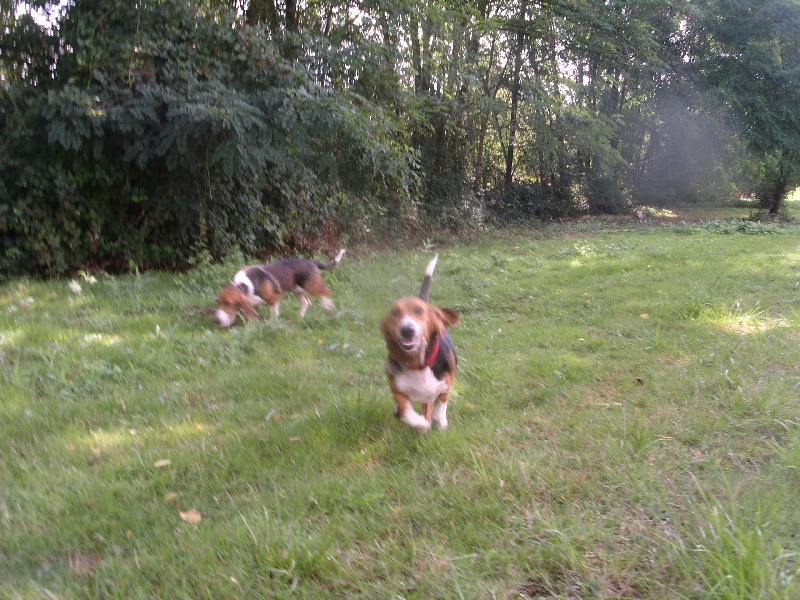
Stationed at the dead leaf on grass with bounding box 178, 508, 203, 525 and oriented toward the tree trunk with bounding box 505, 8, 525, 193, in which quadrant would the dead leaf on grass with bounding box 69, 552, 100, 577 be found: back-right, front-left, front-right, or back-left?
back-left

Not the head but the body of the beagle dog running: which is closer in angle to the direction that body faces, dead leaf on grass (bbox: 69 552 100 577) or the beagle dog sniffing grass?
the dead leaf on grass

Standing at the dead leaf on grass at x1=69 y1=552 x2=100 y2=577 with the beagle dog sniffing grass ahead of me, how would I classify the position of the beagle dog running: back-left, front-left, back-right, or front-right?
front-right

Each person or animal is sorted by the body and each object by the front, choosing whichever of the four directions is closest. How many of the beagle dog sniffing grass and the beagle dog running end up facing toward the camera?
1

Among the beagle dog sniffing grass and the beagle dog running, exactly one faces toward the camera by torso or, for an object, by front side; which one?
the beagle dog running

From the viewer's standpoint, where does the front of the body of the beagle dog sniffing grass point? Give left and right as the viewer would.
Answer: facing to the left of the viewer

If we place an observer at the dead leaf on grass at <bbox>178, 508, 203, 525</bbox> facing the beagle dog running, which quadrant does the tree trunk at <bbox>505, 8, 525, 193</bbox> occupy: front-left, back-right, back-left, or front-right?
front-left

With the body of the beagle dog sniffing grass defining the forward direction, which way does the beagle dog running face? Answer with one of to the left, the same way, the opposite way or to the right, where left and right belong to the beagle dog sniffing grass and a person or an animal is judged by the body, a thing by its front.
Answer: to the left

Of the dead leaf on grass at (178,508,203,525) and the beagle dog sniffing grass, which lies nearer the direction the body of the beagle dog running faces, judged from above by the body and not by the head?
the dead leaf on grass

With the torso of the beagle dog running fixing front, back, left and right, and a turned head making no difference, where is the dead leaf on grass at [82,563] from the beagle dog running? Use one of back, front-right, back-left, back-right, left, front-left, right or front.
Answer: front-right

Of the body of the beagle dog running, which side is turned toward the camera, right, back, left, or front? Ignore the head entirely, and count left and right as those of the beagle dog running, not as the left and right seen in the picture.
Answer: front

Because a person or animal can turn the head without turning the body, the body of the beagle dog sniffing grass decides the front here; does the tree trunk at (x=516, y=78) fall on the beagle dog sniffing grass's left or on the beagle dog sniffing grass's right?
on the beagle dog sniffing grass's right

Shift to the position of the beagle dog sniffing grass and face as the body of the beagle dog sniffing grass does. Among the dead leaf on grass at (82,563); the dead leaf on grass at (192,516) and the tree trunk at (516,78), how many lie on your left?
2

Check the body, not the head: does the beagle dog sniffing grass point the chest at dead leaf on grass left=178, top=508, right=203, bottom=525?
no

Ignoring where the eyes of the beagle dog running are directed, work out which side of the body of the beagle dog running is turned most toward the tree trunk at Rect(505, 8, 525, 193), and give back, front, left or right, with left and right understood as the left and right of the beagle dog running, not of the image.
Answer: back

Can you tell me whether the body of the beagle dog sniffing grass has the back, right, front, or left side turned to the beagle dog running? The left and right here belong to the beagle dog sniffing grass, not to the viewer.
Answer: left

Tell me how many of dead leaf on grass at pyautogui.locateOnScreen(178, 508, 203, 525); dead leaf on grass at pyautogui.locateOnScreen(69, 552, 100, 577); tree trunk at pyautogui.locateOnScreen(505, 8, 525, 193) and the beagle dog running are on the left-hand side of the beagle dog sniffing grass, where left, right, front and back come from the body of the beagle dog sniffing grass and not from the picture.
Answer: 3
